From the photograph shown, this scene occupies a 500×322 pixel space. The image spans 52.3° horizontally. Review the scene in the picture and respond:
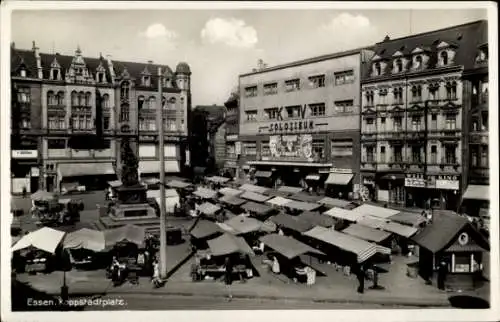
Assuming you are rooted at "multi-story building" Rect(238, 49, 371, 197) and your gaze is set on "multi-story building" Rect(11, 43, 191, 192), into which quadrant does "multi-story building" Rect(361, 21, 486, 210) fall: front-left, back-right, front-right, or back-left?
back-left

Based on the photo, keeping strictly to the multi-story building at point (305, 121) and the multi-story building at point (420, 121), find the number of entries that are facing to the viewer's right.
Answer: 0

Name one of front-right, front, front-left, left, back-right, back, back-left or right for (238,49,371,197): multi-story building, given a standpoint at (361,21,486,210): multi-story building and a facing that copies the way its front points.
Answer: right

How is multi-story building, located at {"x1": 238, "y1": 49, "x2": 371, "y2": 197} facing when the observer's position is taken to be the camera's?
facing the viewer and to the left of the viewer

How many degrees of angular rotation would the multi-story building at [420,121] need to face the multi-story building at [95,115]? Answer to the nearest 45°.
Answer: approximately 45° to its right

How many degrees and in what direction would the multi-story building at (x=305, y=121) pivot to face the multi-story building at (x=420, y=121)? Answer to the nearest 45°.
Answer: approximately 90° to its left

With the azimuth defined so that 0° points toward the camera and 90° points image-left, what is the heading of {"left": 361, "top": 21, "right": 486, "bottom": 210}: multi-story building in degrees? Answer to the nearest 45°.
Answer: approximately 45°

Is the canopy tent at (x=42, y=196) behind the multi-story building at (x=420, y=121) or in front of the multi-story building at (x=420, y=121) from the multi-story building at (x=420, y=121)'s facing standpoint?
in front
